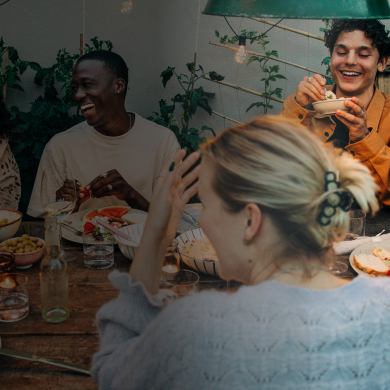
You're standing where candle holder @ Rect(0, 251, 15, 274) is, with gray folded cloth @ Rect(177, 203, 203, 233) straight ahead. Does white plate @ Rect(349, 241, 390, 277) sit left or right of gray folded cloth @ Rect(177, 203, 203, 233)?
right

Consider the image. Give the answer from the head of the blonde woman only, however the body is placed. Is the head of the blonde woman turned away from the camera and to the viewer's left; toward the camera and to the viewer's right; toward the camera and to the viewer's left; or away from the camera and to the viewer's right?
away from the camera and to the viewer's left

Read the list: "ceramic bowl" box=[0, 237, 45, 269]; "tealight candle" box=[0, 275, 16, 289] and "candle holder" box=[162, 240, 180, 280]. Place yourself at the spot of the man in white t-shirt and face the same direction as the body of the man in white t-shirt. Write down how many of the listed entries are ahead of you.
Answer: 3

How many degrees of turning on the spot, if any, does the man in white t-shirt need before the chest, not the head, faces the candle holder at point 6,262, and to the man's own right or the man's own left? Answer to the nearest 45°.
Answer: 0° — they already face it

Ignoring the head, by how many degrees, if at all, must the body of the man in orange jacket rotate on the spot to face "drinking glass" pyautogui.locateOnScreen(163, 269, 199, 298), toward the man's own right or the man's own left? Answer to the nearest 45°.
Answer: approximately 45° to the man's own left

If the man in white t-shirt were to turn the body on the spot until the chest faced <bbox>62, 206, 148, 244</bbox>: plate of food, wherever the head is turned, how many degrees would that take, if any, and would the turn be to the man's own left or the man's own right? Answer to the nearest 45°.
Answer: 0° — they already face it

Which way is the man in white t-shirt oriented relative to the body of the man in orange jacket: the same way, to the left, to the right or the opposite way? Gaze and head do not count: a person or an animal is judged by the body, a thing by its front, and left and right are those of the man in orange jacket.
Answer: the same way

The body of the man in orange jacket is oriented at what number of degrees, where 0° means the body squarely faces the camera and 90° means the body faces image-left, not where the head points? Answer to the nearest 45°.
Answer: approximately 45°

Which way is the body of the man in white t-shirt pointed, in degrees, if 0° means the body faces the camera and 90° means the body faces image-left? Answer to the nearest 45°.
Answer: approximately 0°
